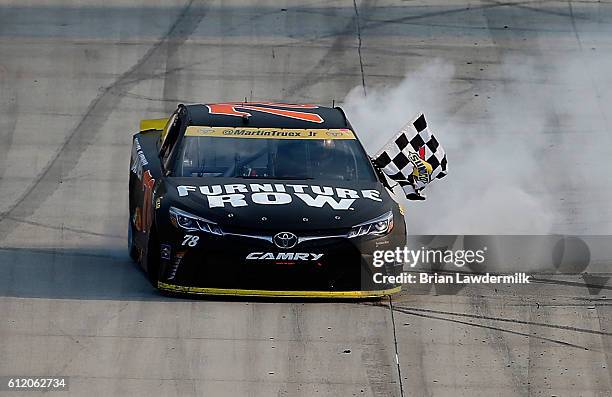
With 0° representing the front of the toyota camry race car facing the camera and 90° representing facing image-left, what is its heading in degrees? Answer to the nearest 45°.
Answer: approximately 0°
